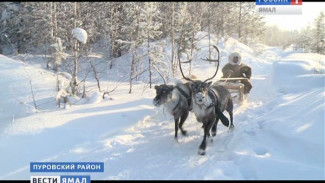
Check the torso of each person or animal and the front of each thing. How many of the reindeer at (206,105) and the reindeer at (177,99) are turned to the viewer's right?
0

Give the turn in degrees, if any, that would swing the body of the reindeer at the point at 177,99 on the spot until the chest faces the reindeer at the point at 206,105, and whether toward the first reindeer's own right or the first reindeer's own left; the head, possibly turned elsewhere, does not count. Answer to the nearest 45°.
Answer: approximately 90° to the first reindeer's own left

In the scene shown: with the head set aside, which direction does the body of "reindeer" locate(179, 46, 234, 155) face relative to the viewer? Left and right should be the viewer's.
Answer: facing the viewer and to the left of the viewer

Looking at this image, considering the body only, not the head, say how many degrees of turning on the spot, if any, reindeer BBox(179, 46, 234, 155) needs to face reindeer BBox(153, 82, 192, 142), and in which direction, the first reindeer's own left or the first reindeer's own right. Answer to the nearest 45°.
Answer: approximately 90° to the first reindeer's own right

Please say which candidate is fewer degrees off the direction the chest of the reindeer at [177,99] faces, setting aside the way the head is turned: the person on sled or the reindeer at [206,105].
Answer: the reindeer

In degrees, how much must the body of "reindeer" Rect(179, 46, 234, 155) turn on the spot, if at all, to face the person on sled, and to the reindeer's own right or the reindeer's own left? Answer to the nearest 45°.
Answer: approximately 135° to the reindeer's own right

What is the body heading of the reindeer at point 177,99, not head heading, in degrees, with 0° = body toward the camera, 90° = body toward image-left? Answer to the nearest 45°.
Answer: approximately 45°
